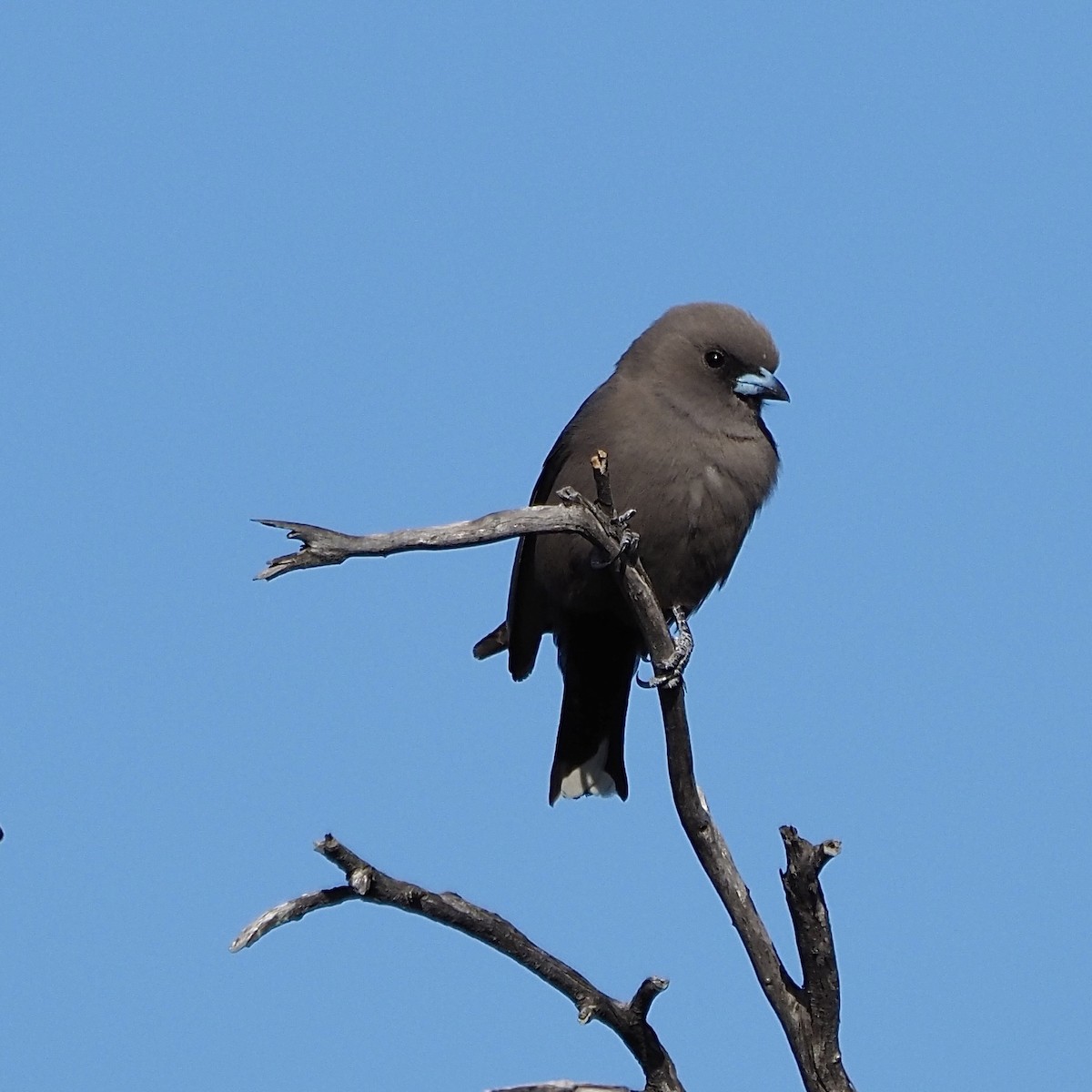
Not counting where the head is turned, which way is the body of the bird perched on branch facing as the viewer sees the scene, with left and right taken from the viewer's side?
facing the viewer and to the right of the viewer
